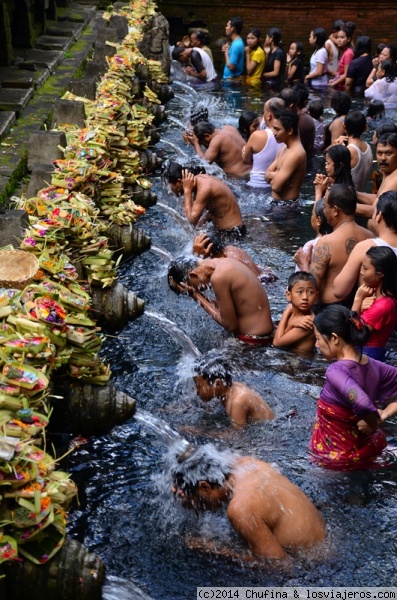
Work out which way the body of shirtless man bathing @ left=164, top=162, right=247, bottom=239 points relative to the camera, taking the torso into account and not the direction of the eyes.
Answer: to the viewer's left

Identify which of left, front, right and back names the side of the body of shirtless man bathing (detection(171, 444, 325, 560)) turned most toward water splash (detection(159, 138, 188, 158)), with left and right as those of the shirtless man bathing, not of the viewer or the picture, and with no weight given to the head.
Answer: right

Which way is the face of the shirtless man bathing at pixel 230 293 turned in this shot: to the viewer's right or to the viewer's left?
to the viewer's left

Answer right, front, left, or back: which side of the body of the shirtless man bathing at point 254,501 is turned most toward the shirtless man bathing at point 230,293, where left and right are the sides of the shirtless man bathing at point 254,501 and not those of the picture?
right

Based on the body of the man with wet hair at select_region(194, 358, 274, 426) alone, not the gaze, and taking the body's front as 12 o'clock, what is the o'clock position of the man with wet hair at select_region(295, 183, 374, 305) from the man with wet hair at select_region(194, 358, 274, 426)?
the man with wet hair at select_region(295, 183, 374, 305) is roughly at 4 o'clock from the man with wet hair at select_region(194, 358, 274, 426).

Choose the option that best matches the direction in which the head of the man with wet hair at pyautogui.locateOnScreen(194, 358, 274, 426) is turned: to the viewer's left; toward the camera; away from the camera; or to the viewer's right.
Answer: to the viewer's left

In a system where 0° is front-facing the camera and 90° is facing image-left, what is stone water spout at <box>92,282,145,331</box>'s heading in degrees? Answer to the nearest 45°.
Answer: approximately 270°

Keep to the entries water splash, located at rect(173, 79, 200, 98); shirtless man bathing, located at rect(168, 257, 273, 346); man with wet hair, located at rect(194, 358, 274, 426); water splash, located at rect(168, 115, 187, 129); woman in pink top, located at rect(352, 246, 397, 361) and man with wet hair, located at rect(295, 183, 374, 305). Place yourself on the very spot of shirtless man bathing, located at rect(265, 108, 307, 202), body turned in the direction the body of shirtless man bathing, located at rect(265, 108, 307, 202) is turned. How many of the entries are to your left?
4

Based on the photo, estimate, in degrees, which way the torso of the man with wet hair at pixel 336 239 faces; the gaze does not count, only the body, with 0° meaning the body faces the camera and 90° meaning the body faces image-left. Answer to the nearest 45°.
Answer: approximately 135°

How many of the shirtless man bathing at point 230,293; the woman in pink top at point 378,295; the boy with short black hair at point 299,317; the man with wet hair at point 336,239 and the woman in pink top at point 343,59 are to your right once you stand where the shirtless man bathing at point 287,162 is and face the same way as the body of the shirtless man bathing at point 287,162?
1

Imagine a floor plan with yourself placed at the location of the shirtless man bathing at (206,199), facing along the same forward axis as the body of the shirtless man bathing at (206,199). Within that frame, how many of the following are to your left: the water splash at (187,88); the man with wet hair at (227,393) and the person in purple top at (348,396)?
2

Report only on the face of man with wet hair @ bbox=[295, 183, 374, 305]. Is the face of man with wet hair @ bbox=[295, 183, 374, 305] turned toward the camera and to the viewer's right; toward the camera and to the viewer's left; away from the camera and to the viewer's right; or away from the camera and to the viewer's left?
away from the camera and to the viewer's left

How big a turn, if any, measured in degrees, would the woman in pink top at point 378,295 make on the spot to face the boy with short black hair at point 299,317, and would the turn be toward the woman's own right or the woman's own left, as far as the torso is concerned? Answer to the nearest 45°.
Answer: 0° — they already face them
